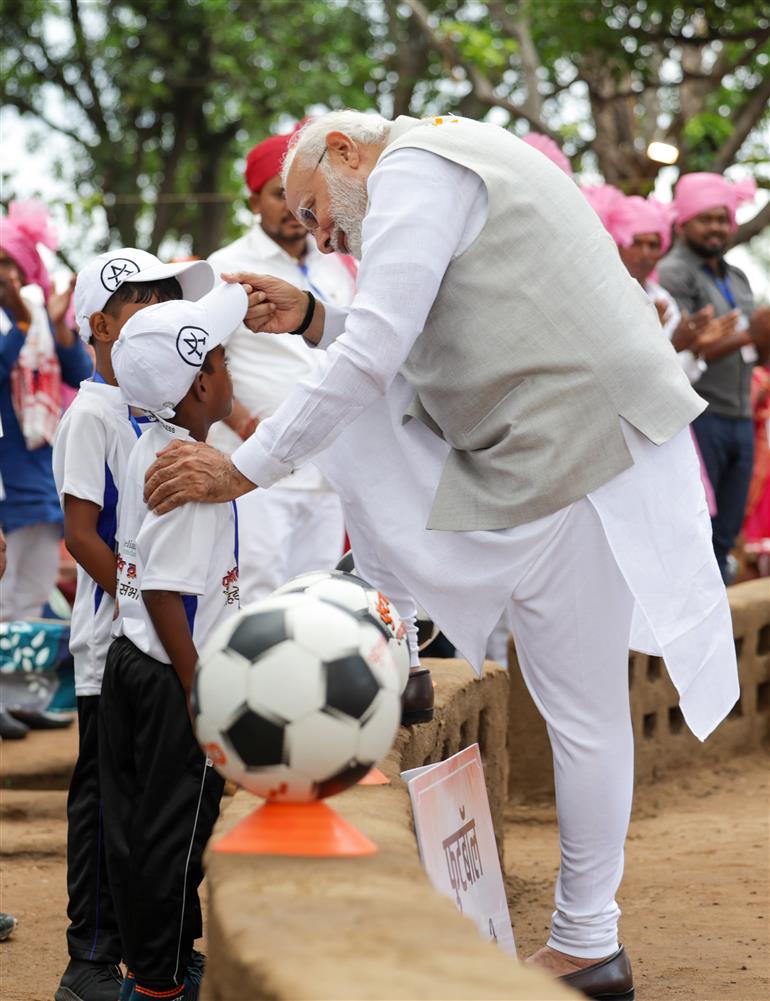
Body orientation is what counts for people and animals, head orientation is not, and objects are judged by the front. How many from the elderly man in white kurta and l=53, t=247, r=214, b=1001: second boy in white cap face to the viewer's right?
1

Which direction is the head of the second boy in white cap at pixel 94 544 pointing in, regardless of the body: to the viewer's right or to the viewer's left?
to the viewer's right

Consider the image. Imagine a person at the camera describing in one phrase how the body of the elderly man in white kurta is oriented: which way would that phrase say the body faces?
to the viewer's left

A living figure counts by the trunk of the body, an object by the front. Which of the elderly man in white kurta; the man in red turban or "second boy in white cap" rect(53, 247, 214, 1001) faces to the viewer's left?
the elderly man in white kurta

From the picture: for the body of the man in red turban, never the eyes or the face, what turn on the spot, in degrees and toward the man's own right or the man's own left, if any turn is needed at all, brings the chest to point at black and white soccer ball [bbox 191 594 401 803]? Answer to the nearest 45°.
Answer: approximately 45° to the man's own right

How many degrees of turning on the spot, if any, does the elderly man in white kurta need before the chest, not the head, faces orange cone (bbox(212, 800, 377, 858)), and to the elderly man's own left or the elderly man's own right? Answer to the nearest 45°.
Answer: approximately 45° to the elderly man's own left

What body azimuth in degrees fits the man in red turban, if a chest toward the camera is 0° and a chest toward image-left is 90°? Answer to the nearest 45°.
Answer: approximately 315°

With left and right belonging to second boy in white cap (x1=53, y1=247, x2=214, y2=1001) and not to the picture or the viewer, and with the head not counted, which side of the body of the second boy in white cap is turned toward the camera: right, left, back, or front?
right
